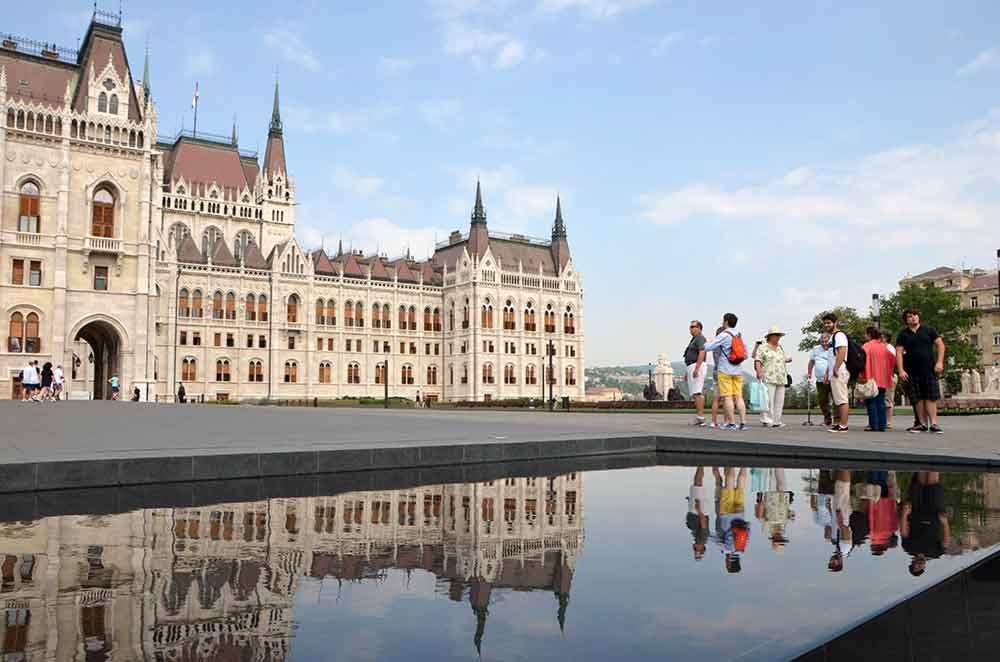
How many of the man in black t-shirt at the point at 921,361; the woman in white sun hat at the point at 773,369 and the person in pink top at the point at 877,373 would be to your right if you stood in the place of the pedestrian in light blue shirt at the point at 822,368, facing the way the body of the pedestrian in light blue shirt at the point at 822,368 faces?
1

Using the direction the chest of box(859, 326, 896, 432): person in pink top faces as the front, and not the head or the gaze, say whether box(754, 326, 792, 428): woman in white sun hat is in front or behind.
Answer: in front

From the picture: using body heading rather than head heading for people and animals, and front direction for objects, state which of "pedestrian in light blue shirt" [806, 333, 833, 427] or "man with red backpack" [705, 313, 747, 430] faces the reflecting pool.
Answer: the pedestrian in light blue shirt

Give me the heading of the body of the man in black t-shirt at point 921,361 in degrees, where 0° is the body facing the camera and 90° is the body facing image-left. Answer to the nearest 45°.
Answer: approximately 0°

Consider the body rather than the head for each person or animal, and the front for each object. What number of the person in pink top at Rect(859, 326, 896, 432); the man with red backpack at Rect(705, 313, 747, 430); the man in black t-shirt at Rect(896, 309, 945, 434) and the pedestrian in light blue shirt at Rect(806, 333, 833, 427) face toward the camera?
2

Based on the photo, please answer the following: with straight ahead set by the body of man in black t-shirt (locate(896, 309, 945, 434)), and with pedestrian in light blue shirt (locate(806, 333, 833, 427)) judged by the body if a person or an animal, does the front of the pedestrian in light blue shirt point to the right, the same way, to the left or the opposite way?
the same way

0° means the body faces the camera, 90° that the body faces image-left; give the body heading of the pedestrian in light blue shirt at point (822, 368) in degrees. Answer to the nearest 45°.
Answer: approximately 0°

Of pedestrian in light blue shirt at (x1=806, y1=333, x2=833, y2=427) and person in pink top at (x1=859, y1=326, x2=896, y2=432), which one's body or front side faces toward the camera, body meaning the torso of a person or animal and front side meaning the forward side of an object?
the pedestrian in light blue shirt

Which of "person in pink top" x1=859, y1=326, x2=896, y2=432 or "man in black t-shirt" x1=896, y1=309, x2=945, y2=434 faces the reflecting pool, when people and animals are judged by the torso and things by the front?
the man in black t-shirt

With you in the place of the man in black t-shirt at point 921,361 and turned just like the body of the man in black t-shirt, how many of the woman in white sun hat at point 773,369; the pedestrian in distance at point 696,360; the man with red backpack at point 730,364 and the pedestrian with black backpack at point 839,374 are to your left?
0

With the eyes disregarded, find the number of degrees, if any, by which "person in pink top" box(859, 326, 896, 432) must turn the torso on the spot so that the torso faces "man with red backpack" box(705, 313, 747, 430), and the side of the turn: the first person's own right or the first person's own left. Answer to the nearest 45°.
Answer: approximately 90° to the first person's own left

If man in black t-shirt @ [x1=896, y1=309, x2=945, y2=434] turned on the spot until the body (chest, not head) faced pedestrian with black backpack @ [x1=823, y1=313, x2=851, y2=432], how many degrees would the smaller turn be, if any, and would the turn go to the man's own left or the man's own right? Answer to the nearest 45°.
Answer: approximately 90° to the man's own right

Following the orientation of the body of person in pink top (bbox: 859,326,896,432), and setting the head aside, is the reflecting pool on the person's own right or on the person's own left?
on the person's own left

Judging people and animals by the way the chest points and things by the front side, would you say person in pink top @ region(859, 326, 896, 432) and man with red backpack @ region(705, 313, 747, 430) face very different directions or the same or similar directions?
same or similar directions

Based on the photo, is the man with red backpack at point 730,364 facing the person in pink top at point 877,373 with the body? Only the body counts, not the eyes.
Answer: no

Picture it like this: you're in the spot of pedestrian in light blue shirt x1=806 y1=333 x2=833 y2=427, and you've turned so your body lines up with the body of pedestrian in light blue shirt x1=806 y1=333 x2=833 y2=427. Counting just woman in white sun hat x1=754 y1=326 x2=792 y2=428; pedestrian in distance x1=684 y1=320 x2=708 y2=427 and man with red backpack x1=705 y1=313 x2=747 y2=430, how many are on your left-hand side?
0

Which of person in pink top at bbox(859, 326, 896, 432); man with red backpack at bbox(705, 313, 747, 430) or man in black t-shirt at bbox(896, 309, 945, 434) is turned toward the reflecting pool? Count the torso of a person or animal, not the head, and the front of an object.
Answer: the man in black t-shirt

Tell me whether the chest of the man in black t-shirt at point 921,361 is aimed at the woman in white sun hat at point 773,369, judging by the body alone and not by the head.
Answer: no

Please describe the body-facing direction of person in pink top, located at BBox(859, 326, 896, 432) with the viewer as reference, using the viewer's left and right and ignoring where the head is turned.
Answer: facing away from the viewer and to the left of the viewer

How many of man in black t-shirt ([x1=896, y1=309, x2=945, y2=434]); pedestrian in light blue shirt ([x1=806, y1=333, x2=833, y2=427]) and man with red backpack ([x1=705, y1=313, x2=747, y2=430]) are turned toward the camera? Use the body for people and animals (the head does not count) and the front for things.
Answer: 2
